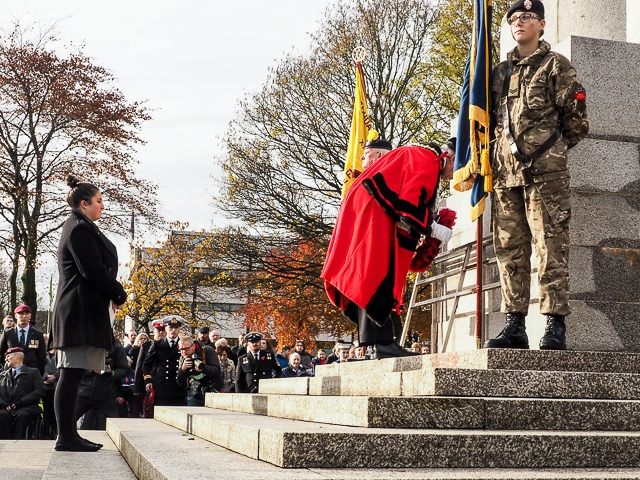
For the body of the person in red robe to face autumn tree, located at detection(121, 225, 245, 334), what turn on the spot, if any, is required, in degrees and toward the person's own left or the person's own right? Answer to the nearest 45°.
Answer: approximately 90° to the person's own left

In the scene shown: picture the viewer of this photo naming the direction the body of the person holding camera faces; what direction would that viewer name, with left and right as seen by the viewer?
facing the viewer and to the left of the viewer

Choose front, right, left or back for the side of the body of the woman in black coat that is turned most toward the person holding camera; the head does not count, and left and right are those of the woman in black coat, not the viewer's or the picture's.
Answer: left

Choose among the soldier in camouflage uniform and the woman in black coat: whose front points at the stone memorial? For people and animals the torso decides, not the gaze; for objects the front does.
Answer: the woman in black coat

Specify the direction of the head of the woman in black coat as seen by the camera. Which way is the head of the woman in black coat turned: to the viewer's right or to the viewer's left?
to the viewer's right

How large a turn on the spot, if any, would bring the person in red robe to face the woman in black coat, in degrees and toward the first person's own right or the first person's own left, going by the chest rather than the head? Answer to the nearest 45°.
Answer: approximately 180°

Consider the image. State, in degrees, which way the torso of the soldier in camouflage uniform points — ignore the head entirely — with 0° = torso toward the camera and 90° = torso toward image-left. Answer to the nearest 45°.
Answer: approximately 45°

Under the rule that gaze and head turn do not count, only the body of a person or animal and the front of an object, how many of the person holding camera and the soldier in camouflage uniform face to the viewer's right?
0

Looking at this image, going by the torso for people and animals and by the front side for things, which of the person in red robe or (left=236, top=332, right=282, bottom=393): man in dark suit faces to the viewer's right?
the person in red robe

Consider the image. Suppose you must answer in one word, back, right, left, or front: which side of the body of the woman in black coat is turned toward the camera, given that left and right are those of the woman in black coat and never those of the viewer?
right
